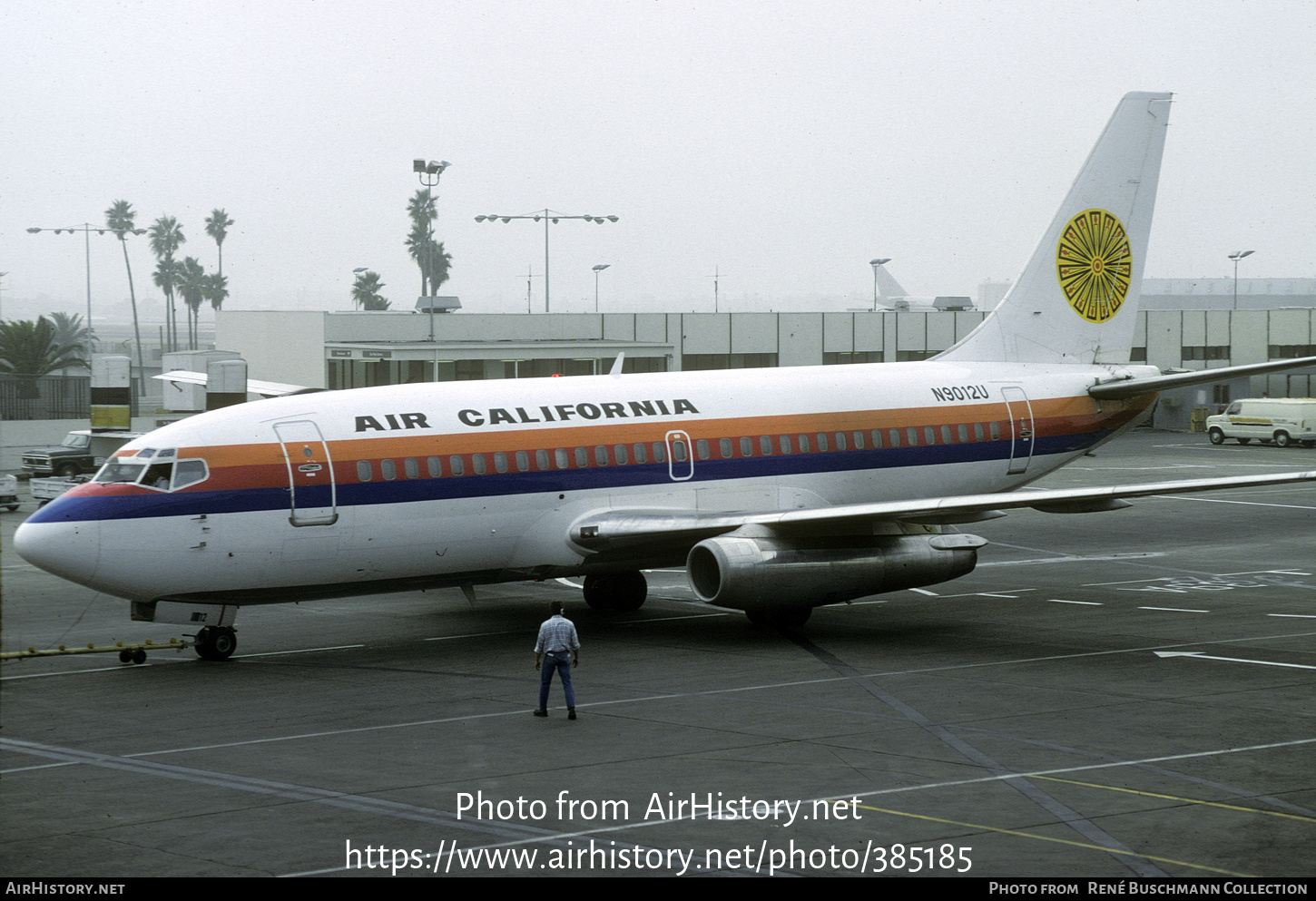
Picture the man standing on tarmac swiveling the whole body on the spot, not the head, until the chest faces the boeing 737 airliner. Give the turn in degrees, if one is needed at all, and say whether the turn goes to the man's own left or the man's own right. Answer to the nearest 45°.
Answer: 0° — they already face it

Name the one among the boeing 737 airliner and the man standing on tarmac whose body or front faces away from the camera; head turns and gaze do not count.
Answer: the man standing on tarmac

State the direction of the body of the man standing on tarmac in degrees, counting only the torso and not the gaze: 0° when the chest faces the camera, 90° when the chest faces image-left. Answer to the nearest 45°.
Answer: approximately 180°

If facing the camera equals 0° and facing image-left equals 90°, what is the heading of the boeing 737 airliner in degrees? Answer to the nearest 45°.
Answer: approximately 45°

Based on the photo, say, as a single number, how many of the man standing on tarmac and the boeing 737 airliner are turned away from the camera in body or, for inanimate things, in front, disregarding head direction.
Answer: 1

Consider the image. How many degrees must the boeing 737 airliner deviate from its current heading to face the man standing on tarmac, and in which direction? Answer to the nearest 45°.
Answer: approximately 45° to its left
